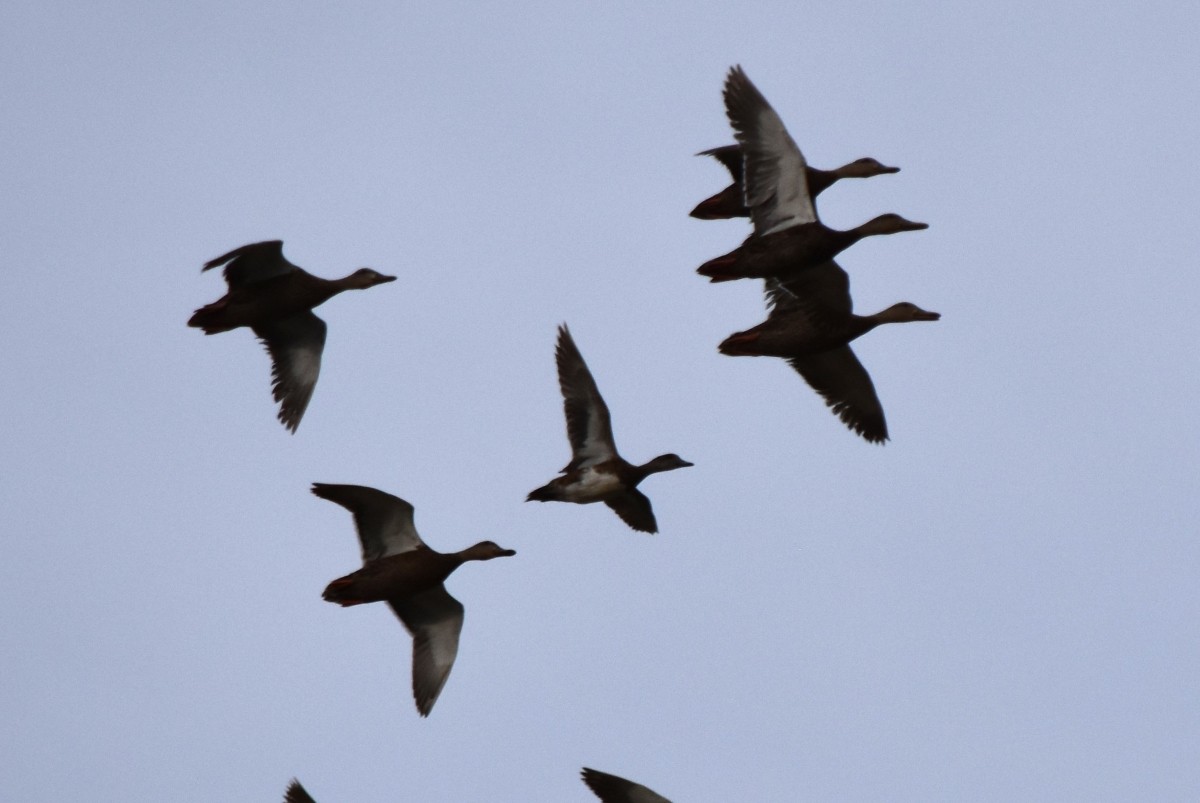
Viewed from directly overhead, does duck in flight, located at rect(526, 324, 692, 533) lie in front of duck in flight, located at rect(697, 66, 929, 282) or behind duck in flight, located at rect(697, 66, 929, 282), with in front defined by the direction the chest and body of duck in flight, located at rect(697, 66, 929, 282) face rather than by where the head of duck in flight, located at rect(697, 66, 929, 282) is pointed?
behind

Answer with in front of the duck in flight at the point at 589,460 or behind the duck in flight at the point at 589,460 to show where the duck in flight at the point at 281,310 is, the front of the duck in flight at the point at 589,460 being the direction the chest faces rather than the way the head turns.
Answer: behind

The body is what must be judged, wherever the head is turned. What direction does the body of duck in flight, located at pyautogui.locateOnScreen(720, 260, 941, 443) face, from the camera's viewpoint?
to the viewer's right

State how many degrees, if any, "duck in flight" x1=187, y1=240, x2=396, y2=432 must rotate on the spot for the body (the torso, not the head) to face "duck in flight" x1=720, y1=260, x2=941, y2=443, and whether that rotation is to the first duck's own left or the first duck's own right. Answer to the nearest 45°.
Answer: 0° — it already faces it

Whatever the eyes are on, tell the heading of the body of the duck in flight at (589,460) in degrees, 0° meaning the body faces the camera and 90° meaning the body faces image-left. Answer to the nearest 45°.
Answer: approximately 270°

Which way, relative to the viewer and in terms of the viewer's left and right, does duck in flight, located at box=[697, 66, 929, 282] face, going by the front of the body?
facing to the right of the viewer

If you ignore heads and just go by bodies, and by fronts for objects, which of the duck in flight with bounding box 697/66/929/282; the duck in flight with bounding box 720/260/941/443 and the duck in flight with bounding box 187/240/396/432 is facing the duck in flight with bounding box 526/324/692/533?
the duck in flight with bounding box 187/240/396/432

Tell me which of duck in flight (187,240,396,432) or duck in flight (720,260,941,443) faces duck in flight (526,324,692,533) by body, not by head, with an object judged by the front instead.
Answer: duck in flight (187,240,396,432)

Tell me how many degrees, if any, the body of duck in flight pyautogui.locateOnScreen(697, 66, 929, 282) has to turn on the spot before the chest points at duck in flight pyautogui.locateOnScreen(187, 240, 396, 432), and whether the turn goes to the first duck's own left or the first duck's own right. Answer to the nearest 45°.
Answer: approximately 180°

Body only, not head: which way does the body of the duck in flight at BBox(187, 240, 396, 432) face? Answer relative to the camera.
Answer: to the viewer's right
